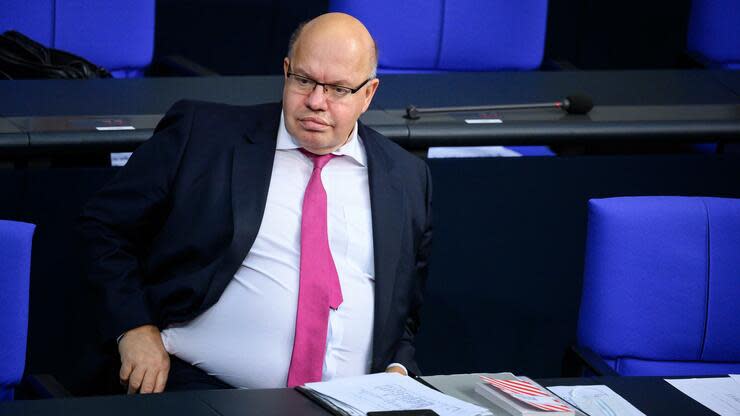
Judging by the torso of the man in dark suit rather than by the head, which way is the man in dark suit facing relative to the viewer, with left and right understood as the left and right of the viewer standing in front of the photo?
facing the viewer

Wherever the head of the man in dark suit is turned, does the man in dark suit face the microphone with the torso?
no

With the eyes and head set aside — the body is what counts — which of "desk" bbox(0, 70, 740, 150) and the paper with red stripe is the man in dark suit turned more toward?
the paper with red stripe

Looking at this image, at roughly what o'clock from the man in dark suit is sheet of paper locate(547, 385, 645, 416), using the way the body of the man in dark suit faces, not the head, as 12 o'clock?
The sheet of paper is roughly at 10 o'clock from the man in dark suit.

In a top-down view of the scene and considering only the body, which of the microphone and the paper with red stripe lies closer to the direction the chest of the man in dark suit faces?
the paper with red stripe

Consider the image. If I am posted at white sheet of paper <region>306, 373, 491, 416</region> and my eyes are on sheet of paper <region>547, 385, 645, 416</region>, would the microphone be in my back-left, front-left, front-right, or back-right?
front-left

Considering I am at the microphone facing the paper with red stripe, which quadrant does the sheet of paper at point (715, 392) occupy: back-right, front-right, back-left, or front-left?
front-left

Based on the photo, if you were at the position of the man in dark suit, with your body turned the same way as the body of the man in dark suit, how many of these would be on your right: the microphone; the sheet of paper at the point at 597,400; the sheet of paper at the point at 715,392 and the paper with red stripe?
0

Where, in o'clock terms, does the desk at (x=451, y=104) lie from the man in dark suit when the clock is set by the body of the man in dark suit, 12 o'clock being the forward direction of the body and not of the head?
The desk is roughly at 7 o'clock from the man in dark suit.
